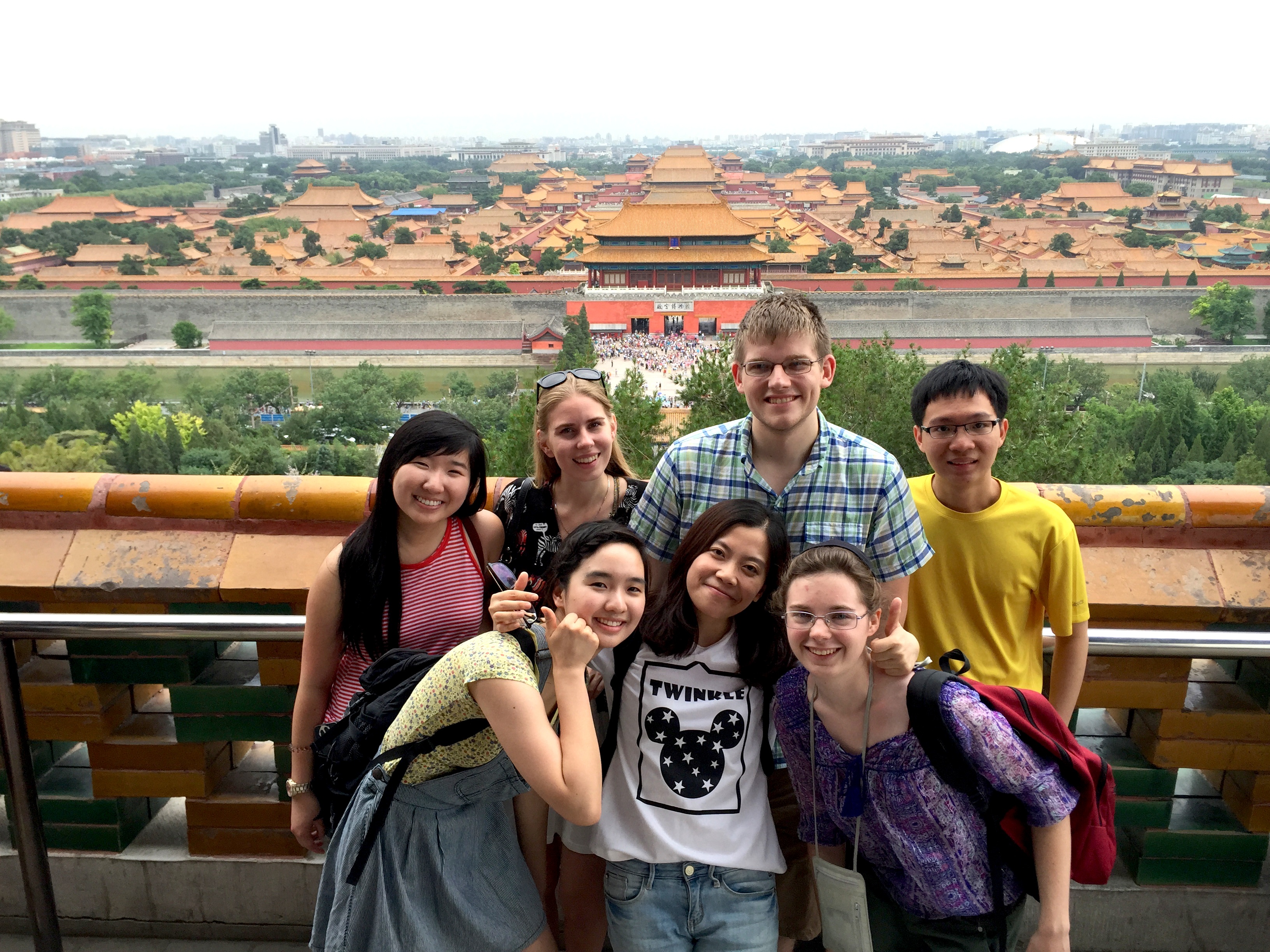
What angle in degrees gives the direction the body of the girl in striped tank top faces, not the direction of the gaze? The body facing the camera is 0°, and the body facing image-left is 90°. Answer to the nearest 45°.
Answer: approximately 315°

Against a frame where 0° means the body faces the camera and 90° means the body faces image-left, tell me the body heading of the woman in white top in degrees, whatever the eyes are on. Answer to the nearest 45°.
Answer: approximately 0°

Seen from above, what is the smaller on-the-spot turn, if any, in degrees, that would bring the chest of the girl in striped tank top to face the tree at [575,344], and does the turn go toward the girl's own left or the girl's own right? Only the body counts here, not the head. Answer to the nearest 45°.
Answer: approximately 135° to the girl's own left
